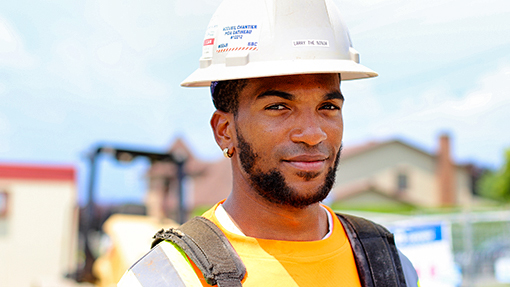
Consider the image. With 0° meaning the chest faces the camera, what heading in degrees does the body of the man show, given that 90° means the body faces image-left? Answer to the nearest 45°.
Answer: approximately 315°

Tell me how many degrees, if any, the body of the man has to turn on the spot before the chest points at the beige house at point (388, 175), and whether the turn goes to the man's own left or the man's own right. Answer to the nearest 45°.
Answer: approximately 135° to the man's own left

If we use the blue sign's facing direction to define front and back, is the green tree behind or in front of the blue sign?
behind

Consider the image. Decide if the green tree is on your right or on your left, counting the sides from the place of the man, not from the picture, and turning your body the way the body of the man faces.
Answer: on your left

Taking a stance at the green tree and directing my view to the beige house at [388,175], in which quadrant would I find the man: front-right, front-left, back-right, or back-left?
front-left

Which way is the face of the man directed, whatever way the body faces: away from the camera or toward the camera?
toward the camera

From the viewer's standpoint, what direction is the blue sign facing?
toward the camera

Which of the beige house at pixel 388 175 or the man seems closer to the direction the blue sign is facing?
the man

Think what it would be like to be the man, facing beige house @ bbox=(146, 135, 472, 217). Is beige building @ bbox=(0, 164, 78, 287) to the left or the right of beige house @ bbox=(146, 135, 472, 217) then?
left

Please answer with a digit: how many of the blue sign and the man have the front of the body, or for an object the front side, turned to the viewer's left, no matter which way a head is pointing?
0

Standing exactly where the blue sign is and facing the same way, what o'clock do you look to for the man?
The man is roughly at 12 o'clock from the blue sign.

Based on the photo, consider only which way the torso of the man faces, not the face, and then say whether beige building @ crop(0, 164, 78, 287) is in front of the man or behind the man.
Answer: behind
